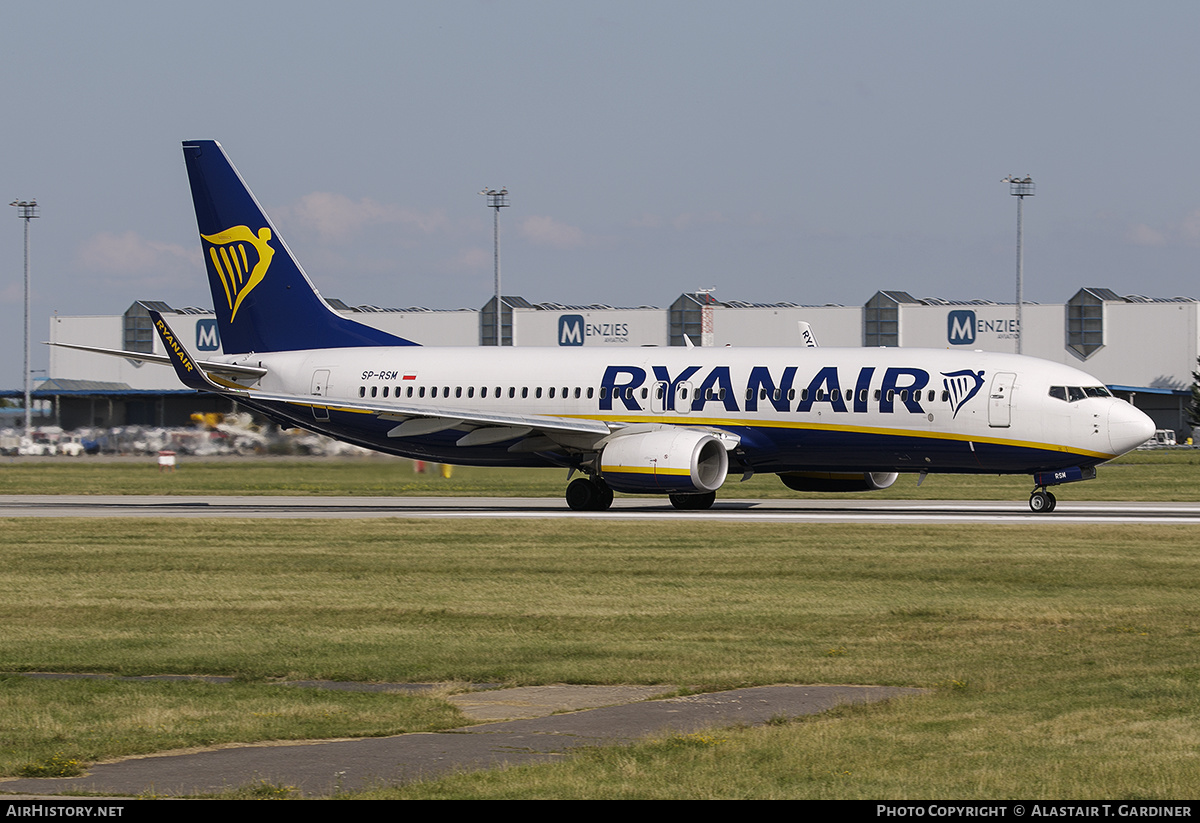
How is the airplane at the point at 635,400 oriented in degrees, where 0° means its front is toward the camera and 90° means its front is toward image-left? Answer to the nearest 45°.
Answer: approximately 315°
